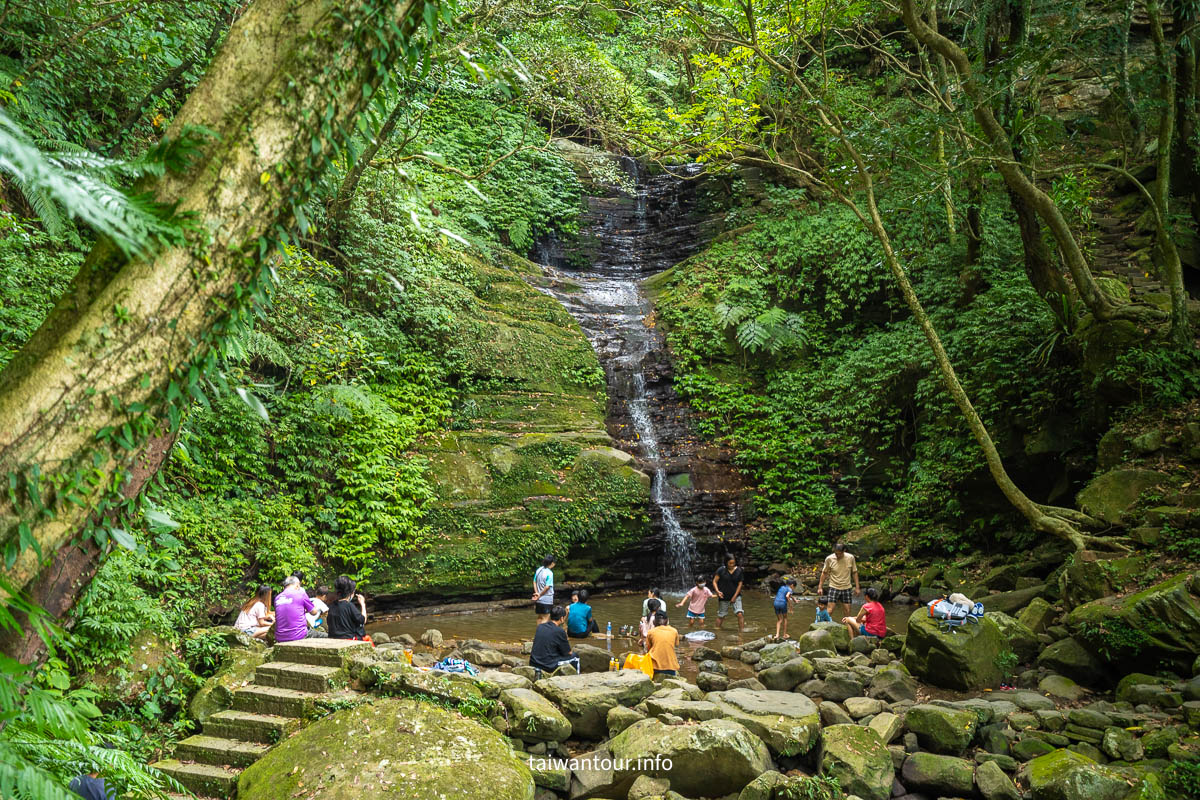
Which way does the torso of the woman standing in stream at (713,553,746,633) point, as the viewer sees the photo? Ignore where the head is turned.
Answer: toward the camera

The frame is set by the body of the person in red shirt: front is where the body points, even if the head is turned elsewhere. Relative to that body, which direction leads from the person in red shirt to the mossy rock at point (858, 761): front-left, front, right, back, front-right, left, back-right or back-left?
back-left

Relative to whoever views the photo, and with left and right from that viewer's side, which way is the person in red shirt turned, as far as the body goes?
facing away from the viewer and to the left of the viewer

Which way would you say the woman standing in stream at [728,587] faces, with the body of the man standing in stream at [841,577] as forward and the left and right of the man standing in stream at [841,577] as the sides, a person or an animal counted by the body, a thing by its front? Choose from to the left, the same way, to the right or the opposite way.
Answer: the same way

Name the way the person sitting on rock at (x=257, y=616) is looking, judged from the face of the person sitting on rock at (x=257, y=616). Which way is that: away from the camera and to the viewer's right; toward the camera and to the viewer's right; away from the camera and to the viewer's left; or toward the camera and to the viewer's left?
away from the camera and to the viewer's right

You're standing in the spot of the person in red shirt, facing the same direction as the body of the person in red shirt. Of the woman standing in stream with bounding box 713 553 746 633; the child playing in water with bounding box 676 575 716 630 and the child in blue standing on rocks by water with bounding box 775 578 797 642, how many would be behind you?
0

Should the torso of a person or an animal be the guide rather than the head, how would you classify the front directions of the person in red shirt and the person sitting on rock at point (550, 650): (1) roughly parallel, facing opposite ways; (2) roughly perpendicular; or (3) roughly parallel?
roughly perpendicular

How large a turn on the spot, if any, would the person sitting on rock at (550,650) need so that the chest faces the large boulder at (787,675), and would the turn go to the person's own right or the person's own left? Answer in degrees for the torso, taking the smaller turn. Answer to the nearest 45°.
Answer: approximately 45° to the person's own right

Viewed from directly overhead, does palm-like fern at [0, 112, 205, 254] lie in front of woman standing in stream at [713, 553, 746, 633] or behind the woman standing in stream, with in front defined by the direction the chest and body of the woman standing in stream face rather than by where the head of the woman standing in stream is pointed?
in front

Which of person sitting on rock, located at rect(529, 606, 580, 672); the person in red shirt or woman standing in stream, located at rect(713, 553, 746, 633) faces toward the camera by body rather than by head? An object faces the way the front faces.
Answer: the woman standing in stream

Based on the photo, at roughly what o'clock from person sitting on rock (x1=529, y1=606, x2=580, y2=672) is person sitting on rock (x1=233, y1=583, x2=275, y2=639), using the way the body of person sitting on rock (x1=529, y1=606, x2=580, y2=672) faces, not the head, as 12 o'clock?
person sitting on rock (x1=233, y1=583, x2=275, y2=639) is roughly at 8 o'clock from person sitting on rock (x1=529, y1=606, x2=580, y2=672).

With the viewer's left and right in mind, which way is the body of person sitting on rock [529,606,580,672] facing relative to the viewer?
facing away from the viewer and to the right of the viewer

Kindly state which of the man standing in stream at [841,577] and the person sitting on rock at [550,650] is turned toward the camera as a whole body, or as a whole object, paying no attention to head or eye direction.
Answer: the man standing in stream

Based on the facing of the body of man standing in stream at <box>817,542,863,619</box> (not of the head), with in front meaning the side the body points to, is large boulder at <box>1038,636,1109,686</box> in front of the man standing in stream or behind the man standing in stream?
in front
